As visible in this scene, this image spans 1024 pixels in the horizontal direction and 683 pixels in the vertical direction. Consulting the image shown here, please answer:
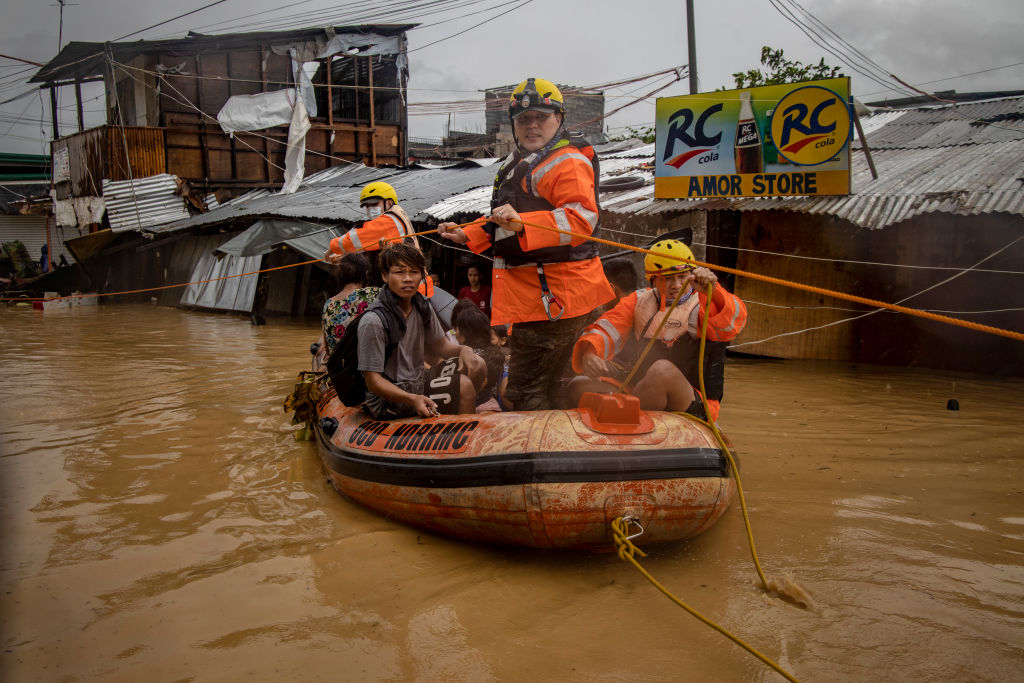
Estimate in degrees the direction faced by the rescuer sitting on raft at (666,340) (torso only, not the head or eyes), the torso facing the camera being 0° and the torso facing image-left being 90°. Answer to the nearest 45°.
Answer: approximately 0°

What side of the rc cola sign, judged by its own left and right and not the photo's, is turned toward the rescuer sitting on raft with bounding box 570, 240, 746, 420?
front

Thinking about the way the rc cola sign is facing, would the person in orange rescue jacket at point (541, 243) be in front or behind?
in front

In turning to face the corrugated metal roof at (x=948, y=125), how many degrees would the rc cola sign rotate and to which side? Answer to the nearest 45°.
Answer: approximately 135° to its left

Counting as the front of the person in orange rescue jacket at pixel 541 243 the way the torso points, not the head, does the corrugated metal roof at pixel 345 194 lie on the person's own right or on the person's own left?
on the person's own right

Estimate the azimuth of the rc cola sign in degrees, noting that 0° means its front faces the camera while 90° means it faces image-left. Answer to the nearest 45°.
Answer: approximately 0°

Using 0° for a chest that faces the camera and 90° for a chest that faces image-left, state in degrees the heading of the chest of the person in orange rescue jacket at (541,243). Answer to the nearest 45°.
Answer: approximately 45°

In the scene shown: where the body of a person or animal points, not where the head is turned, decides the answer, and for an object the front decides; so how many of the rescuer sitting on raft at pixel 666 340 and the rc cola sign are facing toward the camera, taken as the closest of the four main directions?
2

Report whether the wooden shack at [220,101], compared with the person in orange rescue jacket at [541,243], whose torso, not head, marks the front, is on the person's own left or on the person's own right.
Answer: on the person's own right
